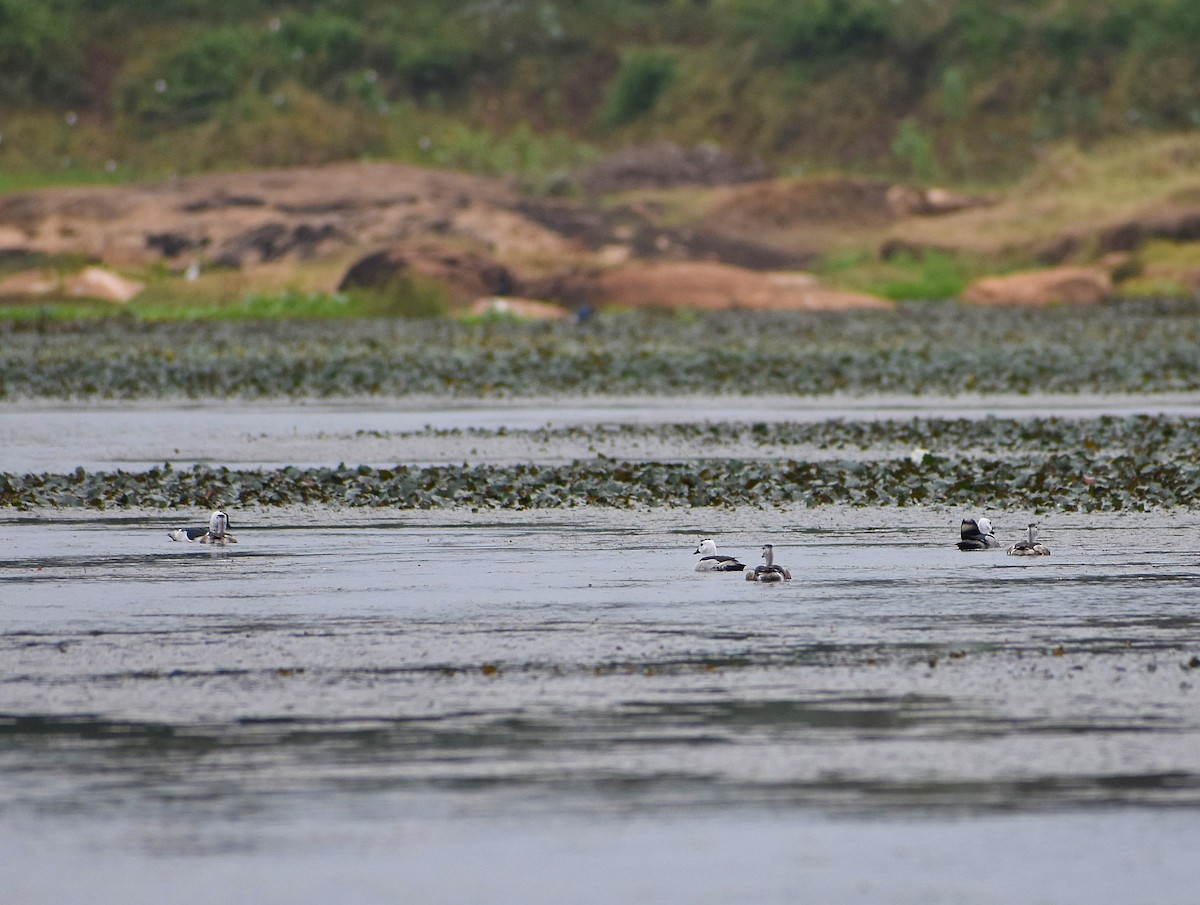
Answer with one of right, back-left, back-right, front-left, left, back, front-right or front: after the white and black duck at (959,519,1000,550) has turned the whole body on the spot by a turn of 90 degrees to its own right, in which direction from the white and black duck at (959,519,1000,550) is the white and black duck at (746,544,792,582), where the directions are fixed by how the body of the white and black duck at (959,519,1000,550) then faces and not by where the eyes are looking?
front-right

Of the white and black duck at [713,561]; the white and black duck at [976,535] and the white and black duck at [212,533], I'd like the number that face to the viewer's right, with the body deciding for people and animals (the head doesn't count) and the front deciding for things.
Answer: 2

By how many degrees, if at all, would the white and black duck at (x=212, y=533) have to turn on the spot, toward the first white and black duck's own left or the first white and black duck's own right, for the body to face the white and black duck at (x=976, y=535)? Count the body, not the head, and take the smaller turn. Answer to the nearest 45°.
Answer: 0° — it already faces it

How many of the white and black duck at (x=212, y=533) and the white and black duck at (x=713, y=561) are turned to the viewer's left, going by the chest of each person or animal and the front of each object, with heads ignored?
1

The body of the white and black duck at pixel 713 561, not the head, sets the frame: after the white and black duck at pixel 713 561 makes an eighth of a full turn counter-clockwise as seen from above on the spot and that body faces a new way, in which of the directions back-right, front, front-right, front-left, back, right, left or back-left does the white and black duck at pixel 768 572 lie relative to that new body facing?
left

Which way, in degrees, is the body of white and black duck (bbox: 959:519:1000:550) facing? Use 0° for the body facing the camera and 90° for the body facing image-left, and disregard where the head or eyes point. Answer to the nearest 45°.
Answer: approximately 270°

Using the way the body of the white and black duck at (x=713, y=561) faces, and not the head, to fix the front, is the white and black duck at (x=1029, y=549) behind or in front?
behind

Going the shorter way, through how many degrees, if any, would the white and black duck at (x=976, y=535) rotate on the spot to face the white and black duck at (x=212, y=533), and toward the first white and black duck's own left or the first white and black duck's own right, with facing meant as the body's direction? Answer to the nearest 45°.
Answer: approximately 180°

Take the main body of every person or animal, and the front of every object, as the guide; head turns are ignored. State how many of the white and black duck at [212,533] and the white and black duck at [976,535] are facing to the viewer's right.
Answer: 2

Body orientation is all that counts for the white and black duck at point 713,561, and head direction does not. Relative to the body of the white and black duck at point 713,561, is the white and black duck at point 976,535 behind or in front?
behind

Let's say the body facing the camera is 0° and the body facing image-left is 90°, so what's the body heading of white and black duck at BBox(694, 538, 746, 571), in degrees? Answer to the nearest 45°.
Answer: approximately 90°

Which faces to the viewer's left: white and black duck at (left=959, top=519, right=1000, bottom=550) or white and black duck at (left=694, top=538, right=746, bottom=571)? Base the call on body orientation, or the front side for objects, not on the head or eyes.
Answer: white and black duck at (left=694, top=538, right=746, bottom=571)

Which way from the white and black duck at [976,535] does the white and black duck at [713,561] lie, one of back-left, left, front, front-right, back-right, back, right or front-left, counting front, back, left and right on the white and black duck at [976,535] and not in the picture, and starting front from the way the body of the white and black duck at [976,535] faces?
back-right

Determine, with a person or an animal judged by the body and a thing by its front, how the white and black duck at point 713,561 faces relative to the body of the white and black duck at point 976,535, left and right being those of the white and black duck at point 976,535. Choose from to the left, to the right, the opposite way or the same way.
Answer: the opposite way

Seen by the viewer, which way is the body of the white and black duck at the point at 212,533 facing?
to the viewer's right

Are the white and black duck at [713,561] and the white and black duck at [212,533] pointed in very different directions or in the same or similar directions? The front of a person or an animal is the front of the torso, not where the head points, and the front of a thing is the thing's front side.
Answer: very different directions
